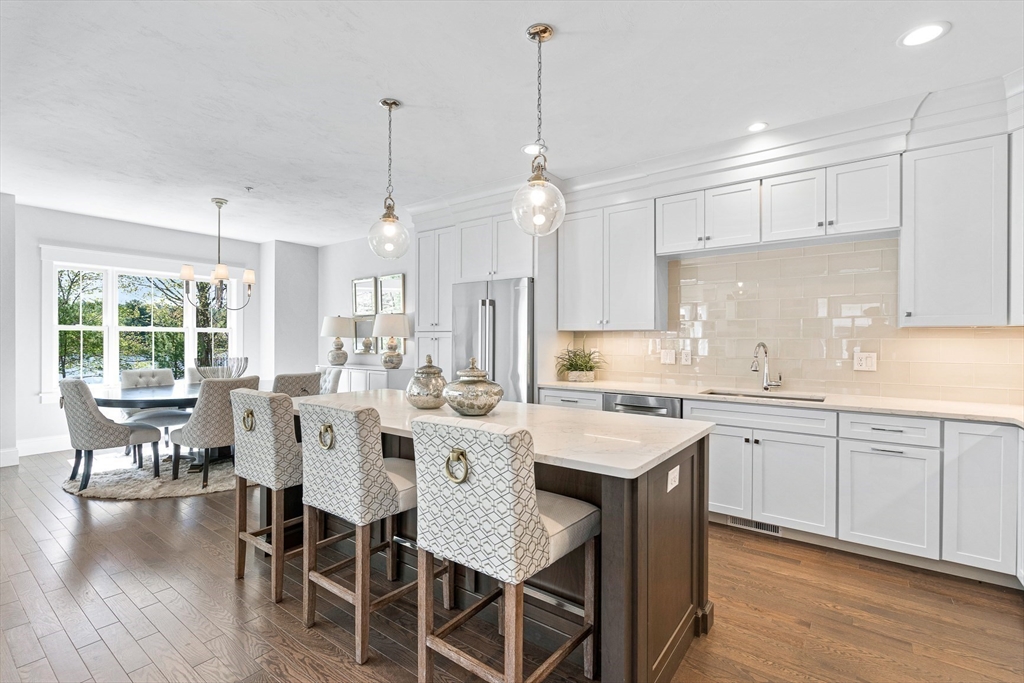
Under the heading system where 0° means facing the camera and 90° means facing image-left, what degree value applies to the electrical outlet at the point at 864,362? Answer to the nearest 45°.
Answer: approximately 0°

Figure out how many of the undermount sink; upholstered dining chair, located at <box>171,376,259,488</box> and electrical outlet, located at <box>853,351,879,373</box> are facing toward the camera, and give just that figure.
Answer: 2

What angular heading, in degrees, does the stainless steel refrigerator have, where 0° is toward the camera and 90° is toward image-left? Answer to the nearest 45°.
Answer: approximately 45°

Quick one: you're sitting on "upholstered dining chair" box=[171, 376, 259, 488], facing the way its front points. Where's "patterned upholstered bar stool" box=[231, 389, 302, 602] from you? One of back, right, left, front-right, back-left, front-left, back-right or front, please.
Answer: back-left

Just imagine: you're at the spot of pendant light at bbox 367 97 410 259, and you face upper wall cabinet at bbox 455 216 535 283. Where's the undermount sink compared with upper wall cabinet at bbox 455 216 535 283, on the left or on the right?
right
